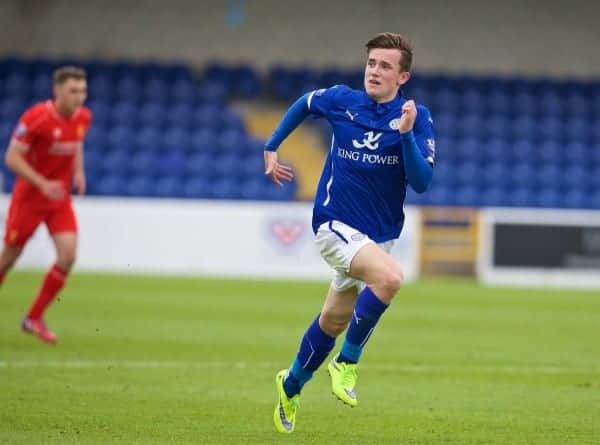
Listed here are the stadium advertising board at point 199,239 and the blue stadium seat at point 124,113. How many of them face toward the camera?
2

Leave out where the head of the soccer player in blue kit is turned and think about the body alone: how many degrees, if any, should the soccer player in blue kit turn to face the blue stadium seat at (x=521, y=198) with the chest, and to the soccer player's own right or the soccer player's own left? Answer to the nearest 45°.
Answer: approximately 135° to the soccer player's own left

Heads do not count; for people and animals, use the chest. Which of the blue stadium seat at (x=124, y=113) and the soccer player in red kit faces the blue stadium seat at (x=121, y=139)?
the blue stadium seat at (x=124, y=113)

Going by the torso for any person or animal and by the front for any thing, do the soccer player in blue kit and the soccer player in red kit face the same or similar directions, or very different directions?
same or similar directions

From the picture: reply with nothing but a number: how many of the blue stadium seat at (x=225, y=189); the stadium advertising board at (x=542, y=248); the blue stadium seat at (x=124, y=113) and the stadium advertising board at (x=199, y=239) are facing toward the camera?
4

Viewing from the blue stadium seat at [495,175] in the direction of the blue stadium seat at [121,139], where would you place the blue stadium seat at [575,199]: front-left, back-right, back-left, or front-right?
back-left

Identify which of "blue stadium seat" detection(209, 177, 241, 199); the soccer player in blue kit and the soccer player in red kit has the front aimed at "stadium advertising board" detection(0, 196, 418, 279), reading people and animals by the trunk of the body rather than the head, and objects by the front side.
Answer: the blue stadium seat

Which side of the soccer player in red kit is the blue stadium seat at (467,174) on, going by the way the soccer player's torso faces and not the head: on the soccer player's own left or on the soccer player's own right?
on the soccer player's own left

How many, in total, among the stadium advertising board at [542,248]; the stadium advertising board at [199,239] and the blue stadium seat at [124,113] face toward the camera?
3

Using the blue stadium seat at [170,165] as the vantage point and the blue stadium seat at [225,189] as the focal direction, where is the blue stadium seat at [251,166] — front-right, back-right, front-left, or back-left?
front-left

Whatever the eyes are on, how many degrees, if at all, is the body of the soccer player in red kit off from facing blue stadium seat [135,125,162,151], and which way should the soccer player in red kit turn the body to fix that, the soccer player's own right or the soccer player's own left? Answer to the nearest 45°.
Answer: approximately 135° to the soccer player's own left

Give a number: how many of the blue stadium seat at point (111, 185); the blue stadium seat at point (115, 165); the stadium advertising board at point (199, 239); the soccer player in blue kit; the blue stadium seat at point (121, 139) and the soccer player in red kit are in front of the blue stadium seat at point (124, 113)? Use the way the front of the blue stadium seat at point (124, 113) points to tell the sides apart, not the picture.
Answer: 6

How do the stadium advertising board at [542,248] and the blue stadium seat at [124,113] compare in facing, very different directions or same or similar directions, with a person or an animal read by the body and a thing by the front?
same or similar directions

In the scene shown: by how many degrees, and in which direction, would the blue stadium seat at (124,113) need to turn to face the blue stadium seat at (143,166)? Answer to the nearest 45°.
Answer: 0° — it already faces it

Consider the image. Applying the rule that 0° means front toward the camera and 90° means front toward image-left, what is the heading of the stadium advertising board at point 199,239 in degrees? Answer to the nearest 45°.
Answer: approximately 0°

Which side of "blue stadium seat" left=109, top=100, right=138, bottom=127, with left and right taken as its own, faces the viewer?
front

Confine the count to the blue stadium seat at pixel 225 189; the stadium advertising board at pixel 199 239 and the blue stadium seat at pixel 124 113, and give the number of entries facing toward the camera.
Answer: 3

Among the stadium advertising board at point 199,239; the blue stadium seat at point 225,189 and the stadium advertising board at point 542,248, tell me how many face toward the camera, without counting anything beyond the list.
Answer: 3

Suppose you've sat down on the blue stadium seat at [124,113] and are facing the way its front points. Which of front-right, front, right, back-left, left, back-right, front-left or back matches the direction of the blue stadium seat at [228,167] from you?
front-left

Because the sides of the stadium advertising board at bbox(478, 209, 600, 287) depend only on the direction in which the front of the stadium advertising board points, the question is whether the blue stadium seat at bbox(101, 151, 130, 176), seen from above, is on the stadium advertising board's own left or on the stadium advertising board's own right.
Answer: on the stadium advertising board's own right

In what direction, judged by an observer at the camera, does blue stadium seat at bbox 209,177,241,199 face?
facing the viewer

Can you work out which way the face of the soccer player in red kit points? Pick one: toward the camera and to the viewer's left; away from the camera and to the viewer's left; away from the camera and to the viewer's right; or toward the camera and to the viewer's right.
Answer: toward the camera and to the viewer's right
